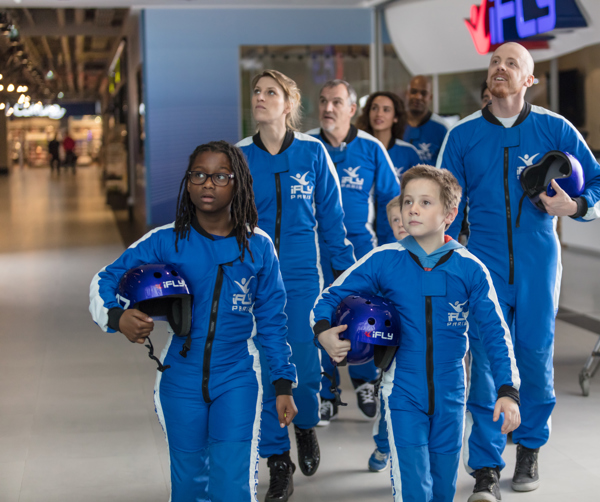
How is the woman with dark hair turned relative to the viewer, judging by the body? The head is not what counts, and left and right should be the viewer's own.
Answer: facing the viewer and to the left of the viewer

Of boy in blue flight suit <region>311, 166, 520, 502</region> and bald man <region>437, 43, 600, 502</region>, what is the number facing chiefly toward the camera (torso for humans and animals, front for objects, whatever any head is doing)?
2

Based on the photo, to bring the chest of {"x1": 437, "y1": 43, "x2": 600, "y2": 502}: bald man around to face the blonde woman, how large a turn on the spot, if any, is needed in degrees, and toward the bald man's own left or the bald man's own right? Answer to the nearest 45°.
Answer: approximately 90° to the bald man's own right

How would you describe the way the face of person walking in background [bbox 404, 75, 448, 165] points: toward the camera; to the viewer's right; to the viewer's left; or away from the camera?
toward the camera

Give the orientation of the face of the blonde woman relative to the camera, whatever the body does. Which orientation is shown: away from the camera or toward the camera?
toward the camera

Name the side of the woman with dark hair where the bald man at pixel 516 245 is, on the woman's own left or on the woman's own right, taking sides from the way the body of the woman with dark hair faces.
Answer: on the woman's own left

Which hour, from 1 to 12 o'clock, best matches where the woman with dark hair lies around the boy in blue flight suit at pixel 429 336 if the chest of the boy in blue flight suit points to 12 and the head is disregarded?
The woman with dark hair is roughly at 6 o'clock from the boy in blue flight suit.

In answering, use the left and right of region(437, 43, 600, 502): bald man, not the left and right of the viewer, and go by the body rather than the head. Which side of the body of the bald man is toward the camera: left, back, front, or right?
front

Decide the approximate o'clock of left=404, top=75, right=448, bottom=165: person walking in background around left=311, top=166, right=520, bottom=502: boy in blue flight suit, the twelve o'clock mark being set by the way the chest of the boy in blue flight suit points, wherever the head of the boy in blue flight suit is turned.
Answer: The person walking in background is roughly at 6 o'clock from the boy in blue flight suit.

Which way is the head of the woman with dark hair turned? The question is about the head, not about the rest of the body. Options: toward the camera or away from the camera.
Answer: toward the camera

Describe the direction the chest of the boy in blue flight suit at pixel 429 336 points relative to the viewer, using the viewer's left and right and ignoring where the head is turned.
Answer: facing the viewer

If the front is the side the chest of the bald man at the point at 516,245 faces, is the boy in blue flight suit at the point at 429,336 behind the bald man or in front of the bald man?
in front
